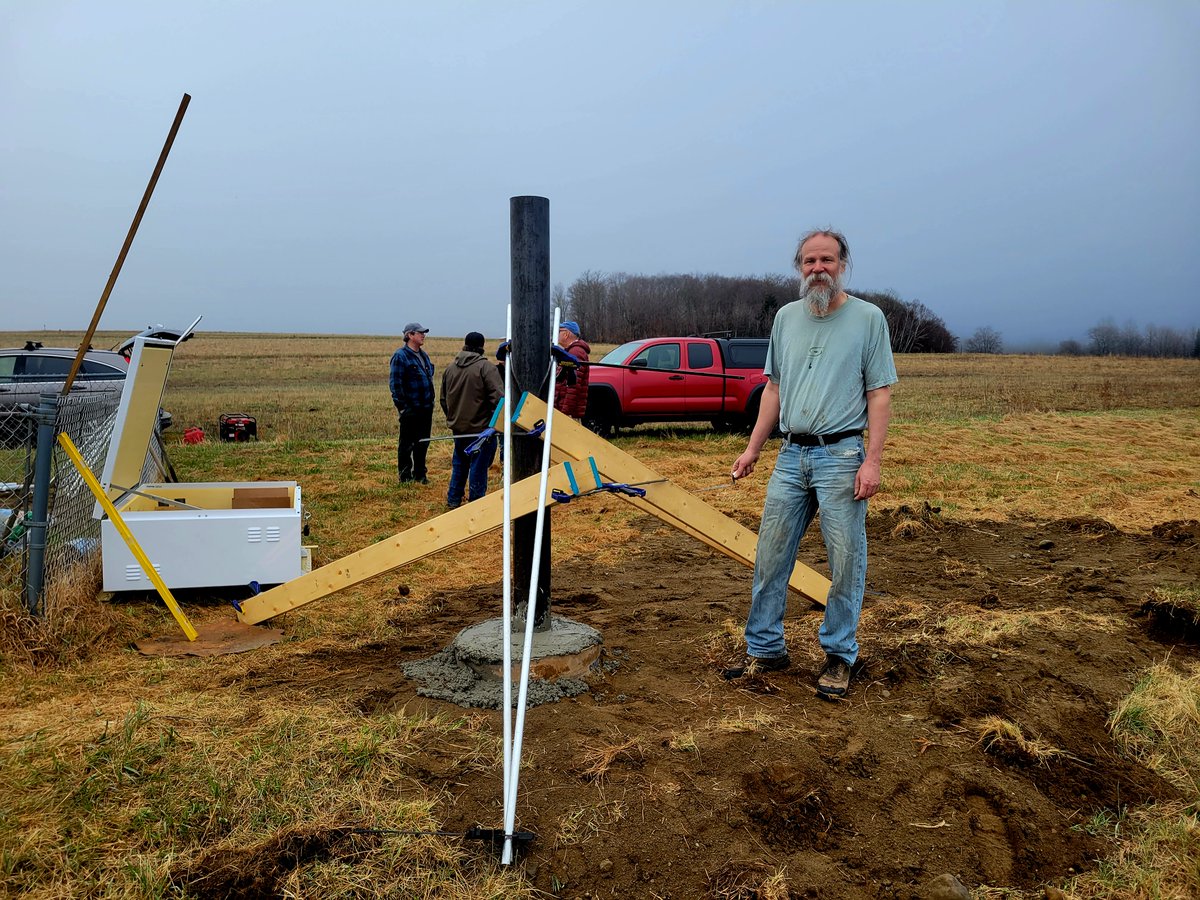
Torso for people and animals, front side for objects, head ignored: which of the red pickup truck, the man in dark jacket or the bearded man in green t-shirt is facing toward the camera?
the bearded man in green t-shirt

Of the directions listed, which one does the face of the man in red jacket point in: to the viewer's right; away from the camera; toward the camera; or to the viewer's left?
to the viewer's left

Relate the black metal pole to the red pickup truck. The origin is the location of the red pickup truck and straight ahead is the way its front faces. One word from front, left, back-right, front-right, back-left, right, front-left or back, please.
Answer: left

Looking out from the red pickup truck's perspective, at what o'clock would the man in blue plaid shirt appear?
The man in blue plaid shirt is roughly at 10 o'clock from the red pickup truck.

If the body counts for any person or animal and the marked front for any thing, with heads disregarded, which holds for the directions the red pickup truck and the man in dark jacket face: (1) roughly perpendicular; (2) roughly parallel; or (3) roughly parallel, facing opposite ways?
roughly perpendicular

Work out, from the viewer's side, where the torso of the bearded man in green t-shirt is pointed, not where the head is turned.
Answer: toward the camera

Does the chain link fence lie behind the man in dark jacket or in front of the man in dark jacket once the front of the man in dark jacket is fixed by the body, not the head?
behind

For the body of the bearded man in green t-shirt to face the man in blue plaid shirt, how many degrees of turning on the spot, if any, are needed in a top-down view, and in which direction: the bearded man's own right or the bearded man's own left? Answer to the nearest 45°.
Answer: approximately 135° to the bearded man's own right

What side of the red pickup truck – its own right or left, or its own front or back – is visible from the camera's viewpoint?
left

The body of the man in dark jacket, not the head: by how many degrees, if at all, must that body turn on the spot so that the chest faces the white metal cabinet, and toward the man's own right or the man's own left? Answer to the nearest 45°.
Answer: approximately 135° to the man's own left

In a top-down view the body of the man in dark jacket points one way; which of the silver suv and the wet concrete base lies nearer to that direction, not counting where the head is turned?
the silver suv

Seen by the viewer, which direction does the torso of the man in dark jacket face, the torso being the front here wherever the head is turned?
away from the camera

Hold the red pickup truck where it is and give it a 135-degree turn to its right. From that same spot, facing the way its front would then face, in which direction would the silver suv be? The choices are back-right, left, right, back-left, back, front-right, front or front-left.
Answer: back-left

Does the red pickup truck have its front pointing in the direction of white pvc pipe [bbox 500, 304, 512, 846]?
no

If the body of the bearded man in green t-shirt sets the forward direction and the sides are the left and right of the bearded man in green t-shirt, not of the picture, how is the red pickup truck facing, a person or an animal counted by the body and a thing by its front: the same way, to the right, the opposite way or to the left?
to the right
